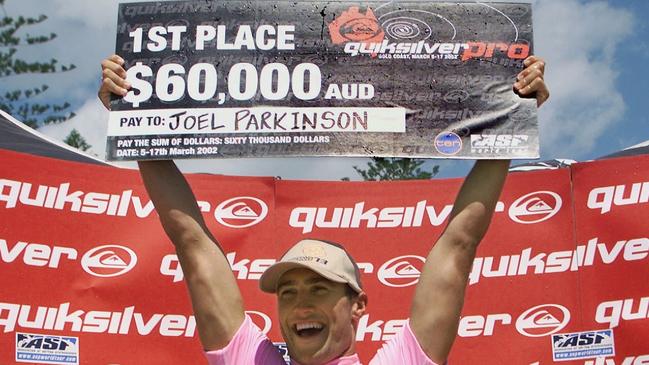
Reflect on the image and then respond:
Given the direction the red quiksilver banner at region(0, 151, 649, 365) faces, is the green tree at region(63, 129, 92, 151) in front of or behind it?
behind

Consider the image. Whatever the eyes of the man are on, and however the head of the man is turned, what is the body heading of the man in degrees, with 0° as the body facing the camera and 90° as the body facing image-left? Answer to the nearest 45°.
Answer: approximately 0°

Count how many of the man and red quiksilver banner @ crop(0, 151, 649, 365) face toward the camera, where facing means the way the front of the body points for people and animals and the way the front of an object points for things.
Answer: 2

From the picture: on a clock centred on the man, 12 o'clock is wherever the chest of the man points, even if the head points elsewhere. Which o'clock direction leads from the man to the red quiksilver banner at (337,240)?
The red quiksilver banner is roughly at 6 o'clock from the man.

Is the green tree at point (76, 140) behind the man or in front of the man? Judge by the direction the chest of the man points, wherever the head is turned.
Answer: behind

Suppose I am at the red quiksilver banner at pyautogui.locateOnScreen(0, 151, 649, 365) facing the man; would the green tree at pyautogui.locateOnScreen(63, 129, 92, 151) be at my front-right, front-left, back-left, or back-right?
back-right

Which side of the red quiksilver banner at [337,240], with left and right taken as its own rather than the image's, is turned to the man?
front

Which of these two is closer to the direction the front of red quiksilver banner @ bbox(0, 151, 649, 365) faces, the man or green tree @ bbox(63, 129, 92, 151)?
the man
